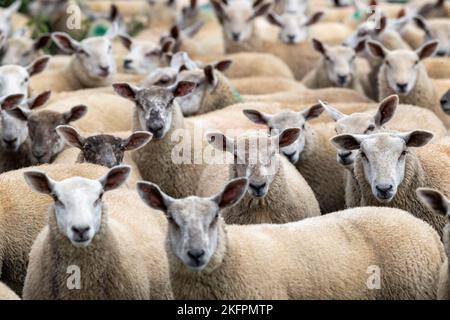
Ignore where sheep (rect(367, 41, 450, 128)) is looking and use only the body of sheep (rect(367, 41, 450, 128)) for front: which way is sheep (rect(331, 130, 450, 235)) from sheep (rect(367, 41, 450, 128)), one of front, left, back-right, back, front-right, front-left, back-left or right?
front

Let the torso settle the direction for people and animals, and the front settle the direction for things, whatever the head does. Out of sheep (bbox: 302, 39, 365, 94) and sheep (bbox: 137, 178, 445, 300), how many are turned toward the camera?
1

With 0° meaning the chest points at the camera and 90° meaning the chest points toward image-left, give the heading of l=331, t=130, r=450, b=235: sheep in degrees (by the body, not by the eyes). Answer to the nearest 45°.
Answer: approximately 45°

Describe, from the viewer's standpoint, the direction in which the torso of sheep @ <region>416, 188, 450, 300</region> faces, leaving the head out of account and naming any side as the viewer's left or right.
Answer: facing the viewer

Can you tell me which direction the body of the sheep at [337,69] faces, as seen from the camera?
toward the camera

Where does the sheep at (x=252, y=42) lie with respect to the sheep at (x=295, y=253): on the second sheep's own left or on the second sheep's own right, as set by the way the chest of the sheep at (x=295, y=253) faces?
on the second sheep's own right

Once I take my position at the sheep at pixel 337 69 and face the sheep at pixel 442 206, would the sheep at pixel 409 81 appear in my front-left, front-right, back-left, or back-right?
front-left

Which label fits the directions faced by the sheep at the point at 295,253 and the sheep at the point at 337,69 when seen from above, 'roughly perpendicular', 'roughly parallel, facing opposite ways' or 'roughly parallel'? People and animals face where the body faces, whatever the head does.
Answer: roughly perpendicular

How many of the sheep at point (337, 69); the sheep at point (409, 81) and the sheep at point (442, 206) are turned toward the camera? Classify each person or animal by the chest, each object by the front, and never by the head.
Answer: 3

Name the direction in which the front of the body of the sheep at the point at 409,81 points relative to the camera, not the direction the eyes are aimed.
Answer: toward the camera

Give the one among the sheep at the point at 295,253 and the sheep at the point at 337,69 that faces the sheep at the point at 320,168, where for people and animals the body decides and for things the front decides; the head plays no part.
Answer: the sheep at the point at 337,69

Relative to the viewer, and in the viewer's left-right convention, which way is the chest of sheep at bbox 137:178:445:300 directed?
facing to the left of the viewer

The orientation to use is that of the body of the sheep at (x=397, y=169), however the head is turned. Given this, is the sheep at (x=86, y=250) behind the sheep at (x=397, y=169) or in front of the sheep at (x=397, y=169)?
in front
